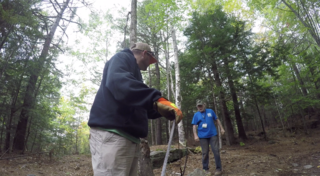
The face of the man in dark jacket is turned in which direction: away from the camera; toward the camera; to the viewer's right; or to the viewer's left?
to the viewer's right

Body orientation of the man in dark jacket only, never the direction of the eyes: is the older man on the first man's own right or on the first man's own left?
on the first man's own left

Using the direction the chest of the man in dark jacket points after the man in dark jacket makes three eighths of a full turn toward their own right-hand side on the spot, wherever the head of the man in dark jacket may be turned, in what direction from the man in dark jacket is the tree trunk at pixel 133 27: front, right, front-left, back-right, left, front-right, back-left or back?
back-right

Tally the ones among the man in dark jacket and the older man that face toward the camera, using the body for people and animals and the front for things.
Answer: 1

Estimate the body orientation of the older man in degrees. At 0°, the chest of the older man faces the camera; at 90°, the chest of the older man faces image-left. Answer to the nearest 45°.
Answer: approximately 0°

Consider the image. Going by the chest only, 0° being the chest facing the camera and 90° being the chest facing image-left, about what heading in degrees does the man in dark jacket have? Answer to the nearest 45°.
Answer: approximately 270°
